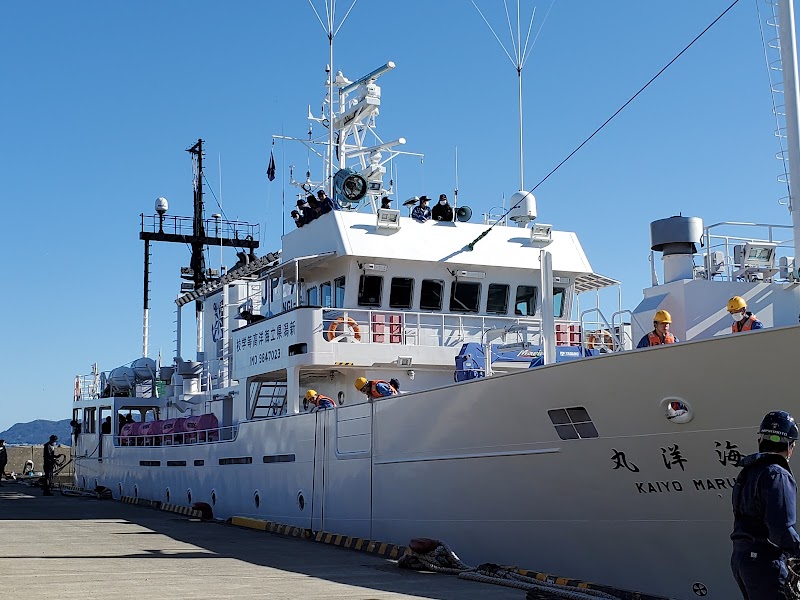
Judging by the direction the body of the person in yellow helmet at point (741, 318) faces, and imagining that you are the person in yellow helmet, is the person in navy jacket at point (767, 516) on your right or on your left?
on your left

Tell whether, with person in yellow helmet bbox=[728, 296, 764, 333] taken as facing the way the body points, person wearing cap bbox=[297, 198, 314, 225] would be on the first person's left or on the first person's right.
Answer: on the first person's right

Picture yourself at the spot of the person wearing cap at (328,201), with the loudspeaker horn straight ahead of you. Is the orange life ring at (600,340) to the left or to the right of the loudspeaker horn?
right

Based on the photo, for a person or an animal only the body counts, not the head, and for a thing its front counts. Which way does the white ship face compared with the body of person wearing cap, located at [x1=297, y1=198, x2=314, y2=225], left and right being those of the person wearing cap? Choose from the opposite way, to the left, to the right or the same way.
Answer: to the left

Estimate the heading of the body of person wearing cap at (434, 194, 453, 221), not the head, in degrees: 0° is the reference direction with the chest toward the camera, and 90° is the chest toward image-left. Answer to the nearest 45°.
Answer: approximately 0°

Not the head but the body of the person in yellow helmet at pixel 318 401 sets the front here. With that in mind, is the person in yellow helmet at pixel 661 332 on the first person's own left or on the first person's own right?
on the first person's own left

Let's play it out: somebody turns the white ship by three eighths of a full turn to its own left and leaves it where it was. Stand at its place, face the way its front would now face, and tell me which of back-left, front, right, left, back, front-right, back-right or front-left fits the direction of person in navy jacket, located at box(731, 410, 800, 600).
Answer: back

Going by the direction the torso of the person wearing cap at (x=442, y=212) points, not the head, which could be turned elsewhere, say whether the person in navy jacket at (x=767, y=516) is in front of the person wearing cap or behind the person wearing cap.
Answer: in front

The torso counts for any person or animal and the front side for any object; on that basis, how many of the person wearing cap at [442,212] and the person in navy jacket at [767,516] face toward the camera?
1
